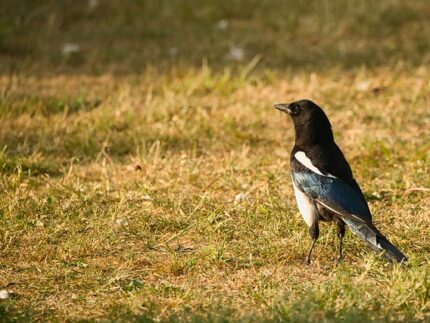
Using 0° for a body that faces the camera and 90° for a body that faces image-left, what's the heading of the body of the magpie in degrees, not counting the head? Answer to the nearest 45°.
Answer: approximately 90°
